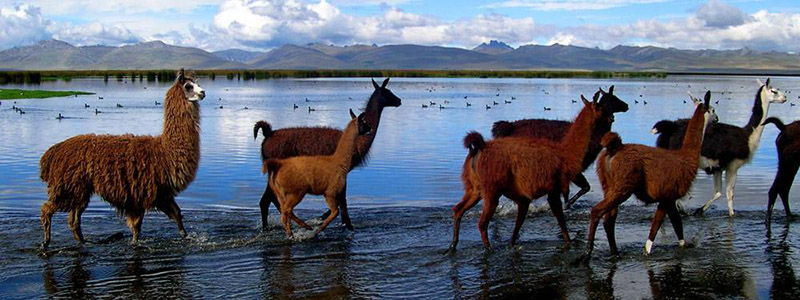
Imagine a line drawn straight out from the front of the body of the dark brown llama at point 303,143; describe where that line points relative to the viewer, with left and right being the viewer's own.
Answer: facing to the right of the viewer

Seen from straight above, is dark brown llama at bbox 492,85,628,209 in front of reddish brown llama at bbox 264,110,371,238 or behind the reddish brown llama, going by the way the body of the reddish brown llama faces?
in front

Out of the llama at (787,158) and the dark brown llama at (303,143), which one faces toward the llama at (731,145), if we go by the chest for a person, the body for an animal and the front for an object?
the dark brown llama

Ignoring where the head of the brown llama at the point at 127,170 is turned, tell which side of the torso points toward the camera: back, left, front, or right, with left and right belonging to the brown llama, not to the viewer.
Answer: right

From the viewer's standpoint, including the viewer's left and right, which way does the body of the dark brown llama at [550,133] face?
facing to the right of the viewer

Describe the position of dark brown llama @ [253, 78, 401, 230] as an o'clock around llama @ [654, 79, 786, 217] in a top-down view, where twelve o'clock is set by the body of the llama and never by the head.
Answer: The dark brown llama is roughly at 5 o'clock from the llama.

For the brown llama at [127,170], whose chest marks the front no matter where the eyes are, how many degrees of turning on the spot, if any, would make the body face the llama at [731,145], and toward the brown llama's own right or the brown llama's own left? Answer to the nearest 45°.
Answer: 0° — it already faces it

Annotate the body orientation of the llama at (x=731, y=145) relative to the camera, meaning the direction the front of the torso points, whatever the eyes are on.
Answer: to the viewer's right

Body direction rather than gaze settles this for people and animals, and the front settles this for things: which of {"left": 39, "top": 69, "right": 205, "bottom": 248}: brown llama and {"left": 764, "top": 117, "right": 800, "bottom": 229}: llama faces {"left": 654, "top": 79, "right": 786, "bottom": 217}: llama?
the brown llama

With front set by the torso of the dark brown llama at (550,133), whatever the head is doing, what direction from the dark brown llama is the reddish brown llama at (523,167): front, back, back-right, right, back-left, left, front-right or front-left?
right

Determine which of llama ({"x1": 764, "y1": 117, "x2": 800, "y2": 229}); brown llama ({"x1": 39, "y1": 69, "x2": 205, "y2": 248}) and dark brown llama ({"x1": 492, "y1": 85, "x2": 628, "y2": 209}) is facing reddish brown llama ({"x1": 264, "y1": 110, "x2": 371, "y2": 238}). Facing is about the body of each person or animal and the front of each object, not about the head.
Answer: the brown llama

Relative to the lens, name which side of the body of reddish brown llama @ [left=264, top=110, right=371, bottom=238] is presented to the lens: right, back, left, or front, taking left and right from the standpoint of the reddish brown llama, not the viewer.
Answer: right

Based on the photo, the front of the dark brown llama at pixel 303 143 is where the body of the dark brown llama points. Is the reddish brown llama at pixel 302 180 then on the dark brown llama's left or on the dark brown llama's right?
on the dark brown llama's right

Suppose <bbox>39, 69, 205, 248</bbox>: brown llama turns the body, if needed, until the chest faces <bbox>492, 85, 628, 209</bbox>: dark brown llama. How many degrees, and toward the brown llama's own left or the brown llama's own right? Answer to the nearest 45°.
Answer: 0° — it already faces it

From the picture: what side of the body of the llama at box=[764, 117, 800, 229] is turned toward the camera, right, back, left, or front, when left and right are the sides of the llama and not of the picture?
right

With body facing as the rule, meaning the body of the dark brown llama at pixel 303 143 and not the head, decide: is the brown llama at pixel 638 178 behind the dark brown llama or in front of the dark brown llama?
in front
